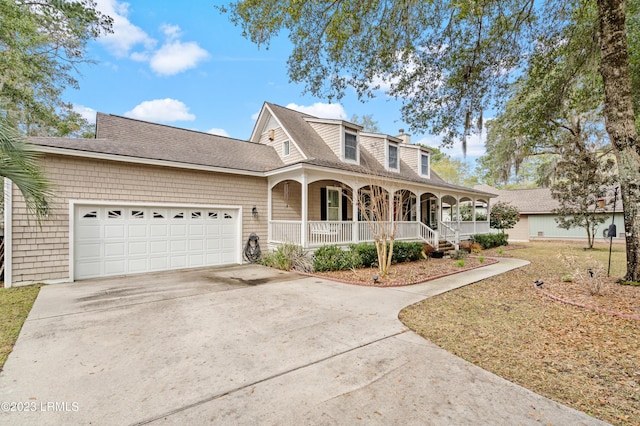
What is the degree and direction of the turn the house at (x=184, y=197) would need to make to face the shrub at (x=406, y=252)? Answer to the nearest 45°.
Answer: approximately 45° to its left

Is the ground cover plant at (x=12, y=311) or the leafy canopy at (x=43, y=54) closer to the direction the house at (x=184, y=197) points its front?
the ground cover plant

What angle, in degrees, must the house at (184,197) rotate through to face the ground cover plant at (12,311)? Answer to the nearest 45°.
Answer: approximately 90° to its right

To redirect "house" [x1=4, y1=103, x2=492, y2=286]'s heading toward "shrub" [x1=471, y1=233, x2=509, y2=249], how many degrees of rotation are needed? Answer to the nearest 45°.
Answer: approximately 45° to its left

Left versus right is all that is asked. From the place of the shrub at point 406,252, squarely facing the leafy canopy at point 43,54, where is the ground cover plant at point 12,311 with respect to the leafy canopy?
left

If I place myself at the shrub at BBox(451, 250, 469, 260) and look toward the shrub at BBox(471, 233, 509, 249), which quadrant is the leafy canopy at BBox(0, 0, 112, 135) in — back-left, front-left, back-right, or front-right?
back-left

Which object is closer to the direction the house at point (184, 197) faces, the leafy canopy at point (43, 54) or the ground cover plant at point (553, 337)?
the ground cover plant

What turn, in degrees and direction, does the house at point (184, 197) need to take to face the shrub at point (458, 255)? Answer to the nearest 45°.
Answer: approximately 45° to its left

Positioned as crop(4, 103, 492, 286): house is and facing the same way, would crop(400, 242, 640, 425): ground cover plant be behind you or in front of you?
in front

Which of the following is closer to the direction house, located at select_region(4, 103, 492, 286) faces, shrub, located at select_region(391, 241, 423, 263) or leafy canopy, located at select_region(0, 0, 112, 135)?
the shrub

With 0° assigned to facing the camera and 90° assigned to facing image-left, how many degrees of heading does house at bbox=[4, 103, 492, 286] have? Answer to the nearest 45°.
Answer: approximately 315°

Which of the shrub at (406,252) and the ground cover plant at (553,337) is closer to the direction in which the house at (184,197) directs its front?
the ground cover plant
